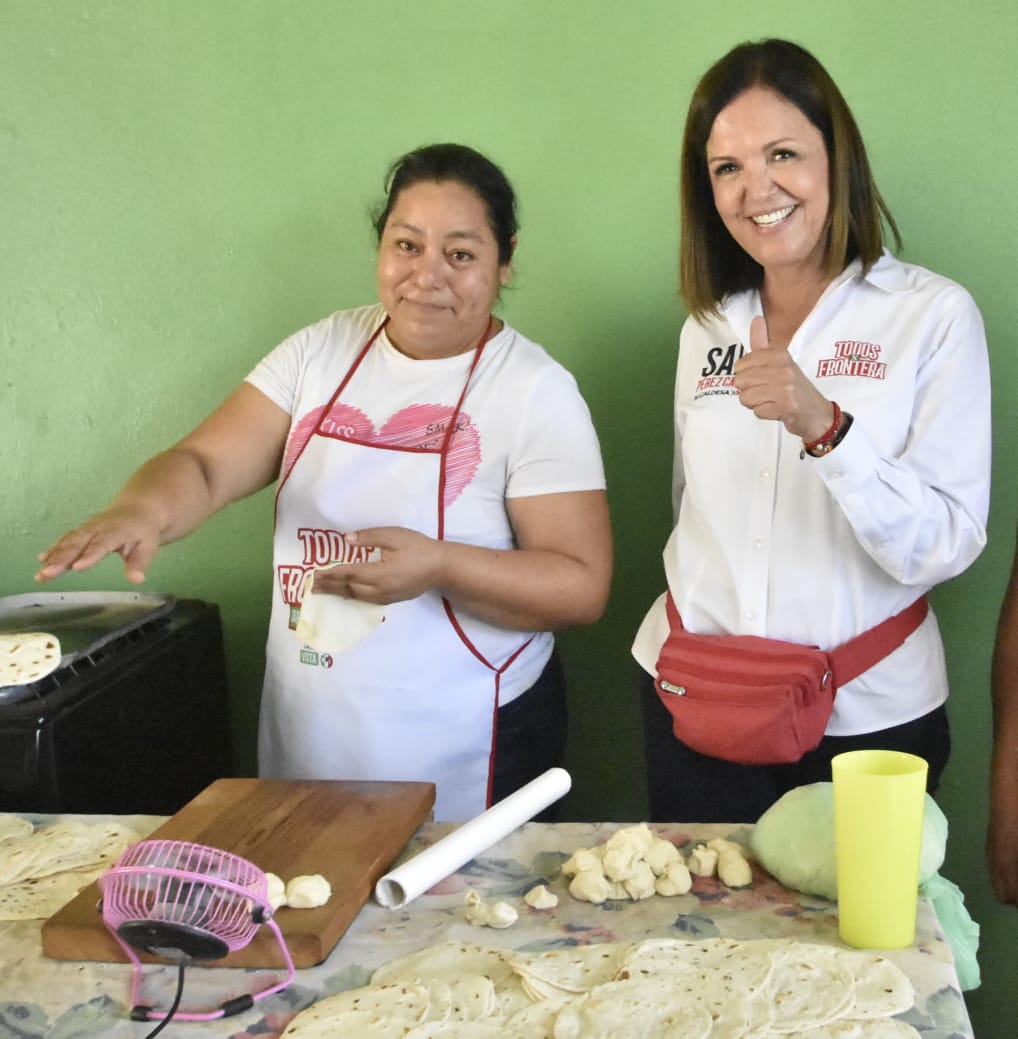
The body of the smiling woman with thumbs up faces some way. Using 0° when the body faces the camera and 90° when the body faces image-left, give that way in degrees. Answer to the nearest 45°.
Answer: approximately 45°

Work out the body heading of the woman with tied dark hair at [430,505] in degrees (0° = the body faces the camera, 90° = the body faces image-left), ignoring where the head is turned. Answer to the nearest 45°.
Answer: approximately 45°

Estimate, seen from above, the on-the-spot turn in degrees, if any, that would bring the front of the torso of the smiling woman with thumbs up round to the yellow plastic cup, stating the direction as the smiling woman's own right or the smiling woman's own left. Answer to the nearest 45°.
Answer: approximately 45° to the smiling woman's own left
